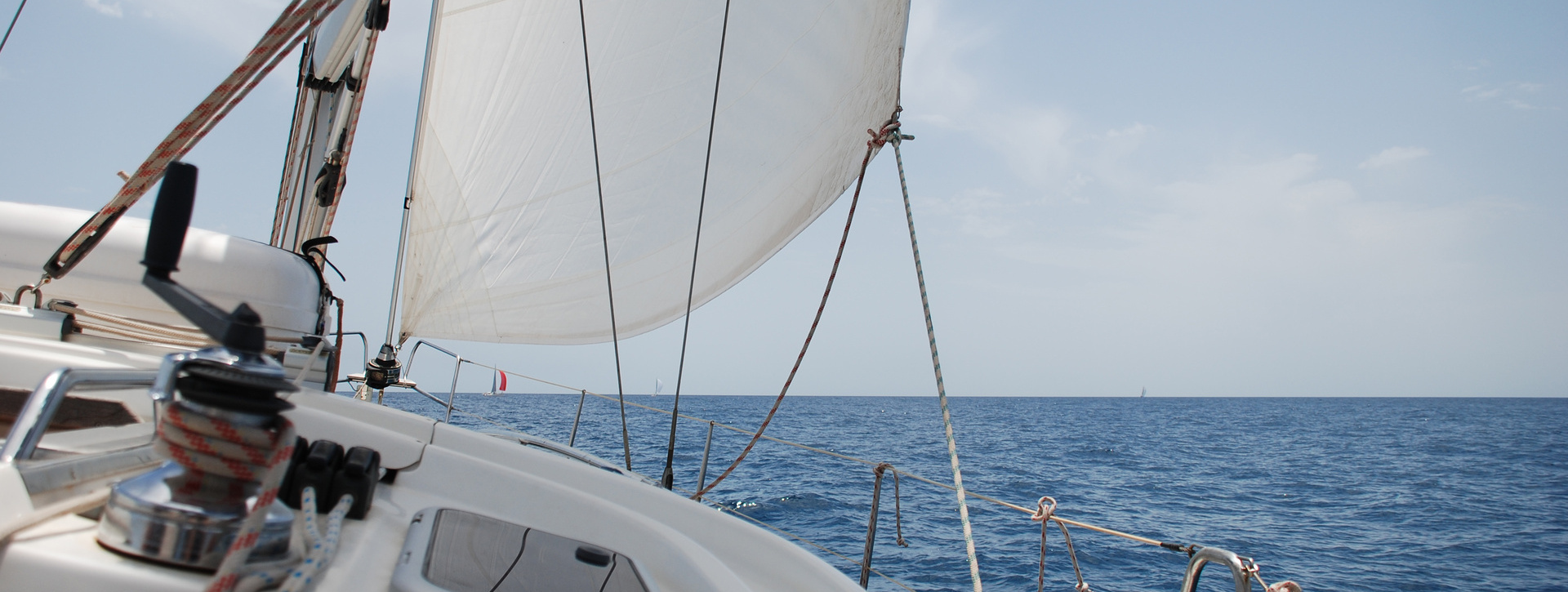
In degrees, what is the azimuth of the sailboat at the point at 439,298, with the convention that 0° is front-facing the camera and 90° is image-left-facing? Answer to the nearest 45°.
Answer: approximately 180°
